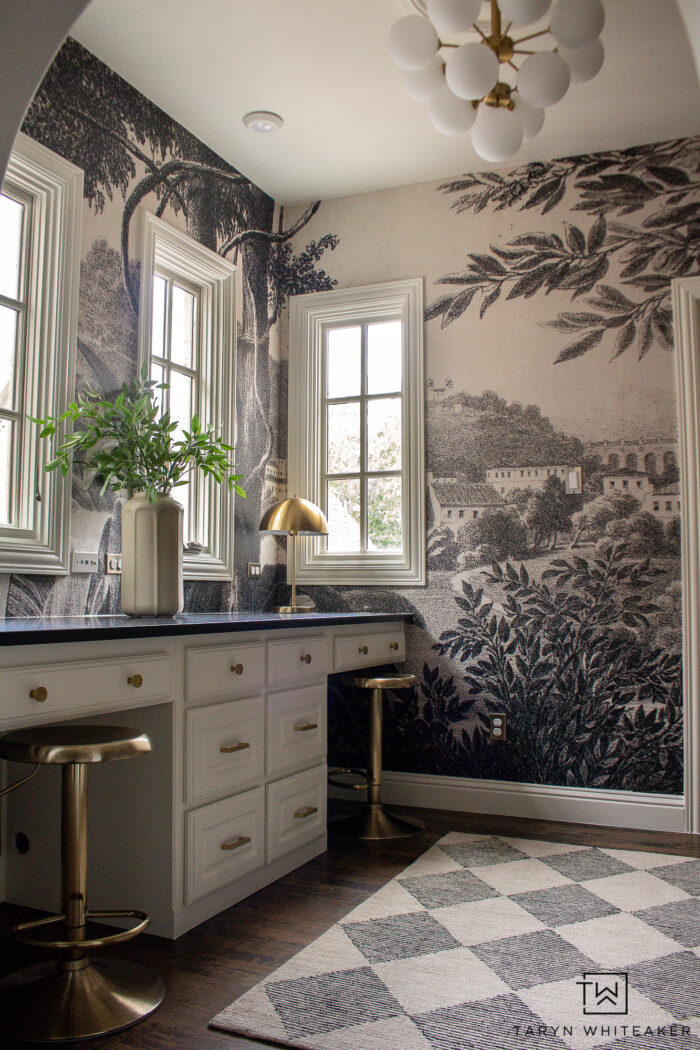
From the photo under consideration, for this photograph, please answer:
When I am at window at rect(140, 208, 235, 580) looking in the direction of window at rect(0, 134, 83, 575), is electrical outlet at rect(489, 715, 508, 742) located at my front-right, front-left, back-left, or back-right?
back-left

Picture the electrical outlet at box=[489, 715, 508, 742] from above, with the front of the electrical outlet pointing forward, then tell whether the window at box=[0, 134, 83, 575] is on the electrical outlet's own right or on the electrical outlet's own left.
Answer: on the electrical outlet's own right

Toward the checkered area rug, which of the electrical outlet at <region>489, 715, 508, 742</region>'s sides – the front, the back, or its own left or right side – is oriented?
front

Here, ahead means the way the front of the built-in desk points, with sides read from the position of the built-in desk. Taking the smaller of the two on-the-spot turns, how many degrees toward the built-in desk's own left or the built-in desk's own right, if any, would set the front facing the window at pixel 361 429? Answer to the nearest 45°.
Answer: approximately 90° to the built-in desk's own left

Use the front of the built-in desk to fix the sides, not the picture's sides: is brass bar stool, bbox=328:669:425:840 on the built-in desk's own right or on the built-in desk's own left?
on the built-in desk's own left

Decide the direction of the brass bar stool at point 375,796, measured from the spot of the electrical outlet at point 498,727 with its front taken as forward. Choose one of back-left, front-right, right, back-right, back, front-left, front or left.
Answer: front-right

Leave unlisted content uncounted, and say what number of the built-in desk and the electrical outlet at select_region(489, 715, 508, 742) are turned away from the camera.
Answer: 0

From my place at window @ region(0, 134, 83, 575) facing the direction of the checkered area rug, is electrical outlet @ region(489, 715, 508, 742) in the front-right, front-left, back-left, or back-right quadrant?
front-left

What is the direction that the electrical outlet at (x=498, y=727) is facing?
toward the camera
